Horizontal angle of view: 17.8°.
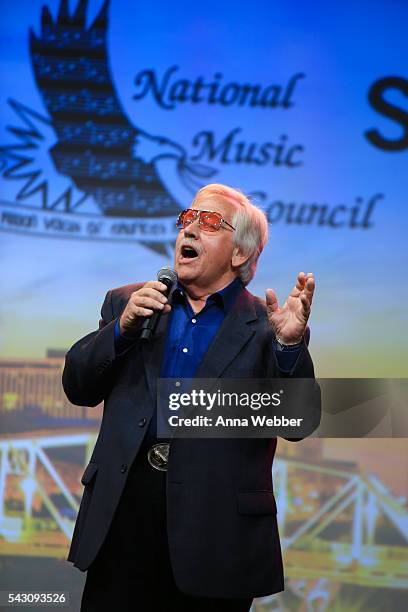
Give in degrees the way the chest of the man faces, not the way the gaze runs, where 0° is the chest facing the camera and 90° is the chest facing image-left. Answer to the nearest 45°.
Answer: approximately 45°
